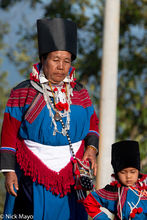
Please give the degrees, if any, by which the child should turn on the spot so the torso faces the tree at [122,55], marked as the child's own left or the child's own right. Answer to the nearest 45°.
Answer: approximately 135° to the child's own left

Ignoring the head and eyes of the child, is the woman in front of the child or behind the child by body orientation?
behind

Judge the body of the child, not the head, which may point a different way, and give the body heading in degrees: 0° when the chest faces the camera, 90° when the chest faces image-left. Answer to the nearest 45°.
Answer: approximately 315°
